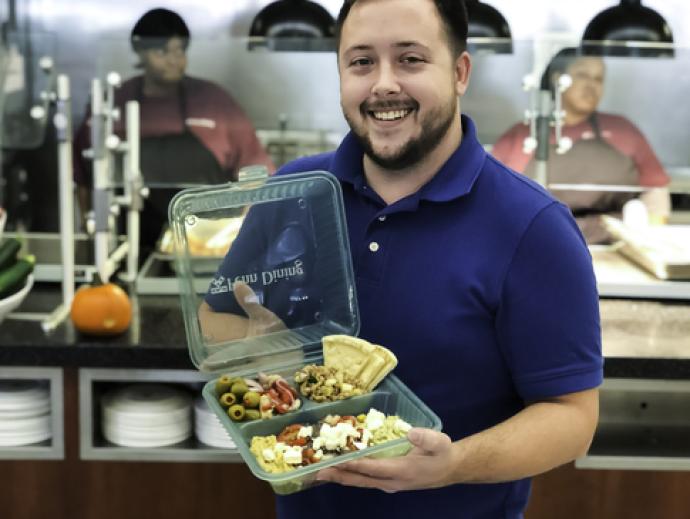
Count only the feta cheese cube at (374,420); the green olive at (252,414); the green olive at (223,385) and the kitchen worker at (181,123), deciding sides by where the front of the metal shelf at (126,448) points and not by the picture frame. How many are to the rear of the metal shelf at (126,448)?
1

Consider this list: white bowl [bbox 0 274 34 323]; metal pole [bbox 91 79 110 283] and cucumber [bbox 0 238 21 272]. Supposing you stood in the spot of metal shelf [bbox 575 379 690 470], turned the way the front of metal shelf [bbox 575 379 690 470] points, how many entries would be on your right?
3

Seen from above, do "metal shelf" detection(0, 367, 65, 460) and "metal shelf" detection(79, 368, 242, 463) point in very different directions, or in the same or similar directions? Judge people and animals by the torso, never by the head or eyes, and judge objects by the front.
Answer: same or similar directions

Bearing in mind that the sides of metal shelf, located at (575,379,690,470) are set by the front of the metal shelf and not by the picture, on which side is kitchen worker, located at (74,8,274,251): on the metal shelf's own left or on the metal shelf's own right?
on the metal shelf's own right

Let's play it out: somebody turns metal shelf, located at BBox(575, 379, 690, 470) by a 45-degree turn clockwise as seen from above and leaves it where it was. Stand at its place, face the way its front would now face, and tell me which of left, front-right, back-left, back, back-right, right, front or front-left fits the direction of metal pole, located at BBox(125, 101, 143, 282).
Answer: front-right

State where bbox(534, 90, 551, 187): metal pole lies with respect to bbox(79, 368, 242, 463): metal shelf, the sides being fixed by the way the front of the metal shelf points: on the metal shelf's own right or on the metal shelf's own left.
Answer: on the metal shelf's own left

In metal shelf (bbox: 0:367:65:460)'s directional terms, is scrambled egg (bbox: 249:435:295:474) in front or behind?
in front

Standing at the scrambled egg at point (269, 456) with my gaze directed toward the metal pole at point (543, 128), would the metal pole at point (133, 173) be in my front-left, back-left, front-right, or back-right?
front-left

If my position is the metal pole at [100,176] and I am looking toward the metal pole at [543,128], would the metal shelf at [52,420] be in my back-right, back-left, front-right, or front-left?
back-right

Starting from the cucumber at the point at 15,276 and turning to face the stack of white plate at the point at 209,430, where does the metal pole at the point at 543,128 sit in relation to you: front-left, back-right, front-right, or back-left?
front-left

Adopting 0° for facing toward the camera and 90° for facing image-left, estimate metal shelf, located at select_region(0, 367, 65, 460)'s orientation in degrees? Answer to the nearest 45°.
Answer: approximately 0°

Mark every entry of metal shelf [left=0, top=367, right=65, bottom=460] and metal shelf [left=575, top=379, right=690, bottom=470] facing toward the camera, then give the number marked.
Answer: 2

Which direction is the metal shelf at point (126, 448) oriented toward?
toward the camera

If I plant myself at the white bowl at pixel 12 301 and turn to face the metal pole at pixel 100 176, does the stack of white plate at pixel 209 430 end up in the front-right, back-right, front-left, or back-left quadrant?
front-right

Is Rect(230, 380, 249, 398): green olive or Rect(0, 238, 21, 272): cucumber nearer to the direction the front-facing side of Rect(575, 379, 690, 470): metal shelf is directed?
the green olive
